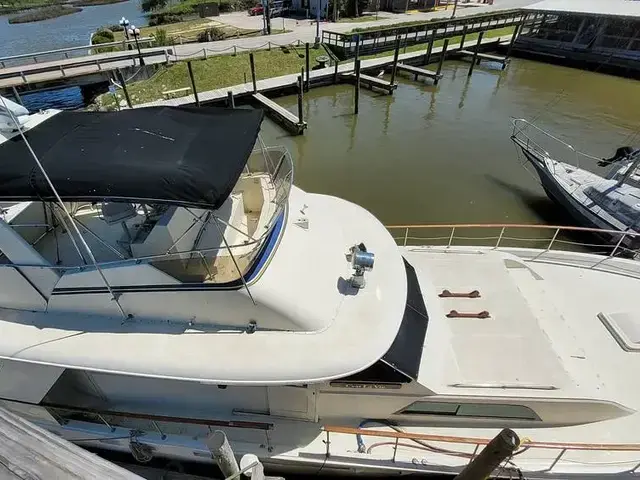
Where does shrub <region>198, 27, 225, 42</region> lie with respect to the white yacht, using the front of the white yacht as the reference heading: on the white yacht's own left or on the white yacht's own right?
on the white yacht's own left

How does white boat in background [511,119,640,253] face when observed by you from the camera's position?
facing away from the viewer and to the left of the viewer

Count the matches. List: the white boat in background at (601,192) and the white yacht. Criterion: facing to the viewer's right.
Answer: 1

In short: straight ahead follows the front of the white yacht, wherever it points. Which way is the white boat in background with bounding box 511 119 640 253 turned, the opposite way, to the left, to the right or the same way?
to the left

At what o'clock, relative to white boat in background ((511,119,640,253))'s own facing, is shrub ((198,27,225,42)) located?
The shrub is roughly at 11 o'clock from the white boat in background.

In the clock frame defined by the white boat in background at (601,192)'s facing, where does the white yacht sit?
The white yacht is roughly at 8 o'clock from the white boat in background.

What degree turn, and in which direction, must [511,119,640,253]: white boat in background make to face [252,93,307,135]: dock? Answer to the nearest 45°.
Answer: approximately 45° to its left

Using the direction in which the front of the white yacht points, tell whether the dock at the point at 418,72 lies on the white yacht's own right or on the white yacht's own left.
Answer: on the white yacht's own left

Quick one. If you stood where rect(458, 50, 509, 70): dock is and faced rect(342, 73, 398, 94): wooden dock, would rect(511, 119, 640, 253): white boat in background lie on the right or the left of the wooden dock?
left

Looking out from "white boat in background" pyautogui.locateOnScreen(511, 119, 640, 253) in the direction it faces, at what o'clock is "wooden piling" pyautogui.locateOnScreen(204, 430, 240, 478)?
The wooden piling is roughly at 8 o'clock from the white boat in background.

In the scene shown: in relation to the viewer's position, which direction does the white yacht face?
facing to the right of the viewer

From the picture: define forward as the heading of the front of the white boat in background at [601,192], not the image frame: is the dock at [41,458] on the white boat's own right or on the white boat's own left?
on the white boat's own left
